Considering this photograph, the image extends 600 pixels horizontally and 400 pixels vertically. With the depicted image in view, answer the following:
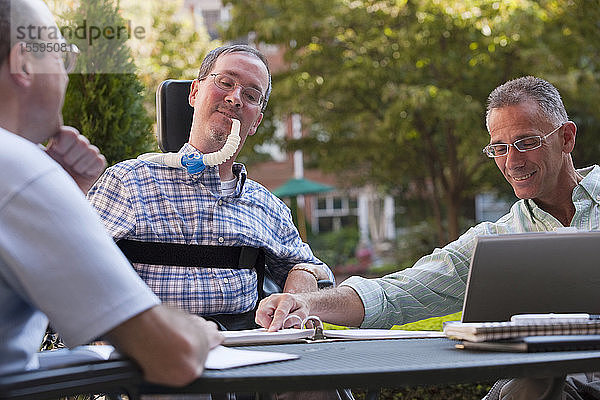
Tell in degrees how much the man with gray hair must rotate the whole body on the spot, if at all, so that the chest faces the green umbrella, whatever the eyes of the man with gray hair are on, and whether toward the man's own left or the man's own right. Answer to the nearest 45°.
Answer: approximately 135° to the man's own right

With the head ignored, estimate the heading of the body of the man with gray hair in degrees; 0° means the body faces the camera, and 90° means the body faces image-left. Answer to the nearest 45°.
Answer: approximately 45°

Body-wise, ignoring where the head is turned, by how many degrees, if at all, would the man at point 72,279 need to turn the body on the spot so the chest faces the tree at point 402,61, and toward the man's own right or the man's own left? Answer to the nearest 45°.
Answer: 0° — they already face it

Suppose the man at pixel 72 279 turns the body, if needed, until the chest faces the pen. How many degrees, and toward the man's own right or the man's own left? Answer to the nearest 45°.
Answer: approximately 45° to the man's own right

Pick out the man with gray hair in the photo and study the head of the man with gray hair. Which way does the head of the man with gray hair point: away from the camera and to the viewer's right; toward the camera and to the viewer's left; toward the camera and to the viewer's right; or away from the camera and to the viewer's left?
toward the camera and to the viewer's left

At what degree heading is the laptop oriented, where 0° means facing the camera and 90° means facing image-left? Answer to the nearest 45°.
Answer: approximately 180°

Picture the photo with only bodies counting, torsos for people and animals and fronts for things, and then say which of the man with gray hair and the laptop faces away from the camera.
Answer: the laptop

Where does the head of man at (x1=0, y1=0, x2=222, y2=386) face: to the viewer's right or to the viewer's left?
to the viewer's right

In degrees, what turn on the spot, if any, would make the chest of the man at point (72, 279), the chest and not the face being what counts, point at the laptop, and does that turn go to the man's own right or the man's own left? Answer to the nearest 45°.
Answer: approximately 45° to the man's own right

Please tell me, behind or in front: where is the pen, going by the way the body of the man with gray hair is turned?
in front

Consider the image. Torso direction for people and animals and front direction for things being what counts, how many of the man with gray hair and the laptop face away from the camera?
1

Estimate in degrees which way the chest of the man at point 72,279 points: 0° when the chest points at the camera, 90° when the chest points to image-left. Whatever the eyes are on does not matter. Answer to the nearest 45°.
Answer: approximately 225°
